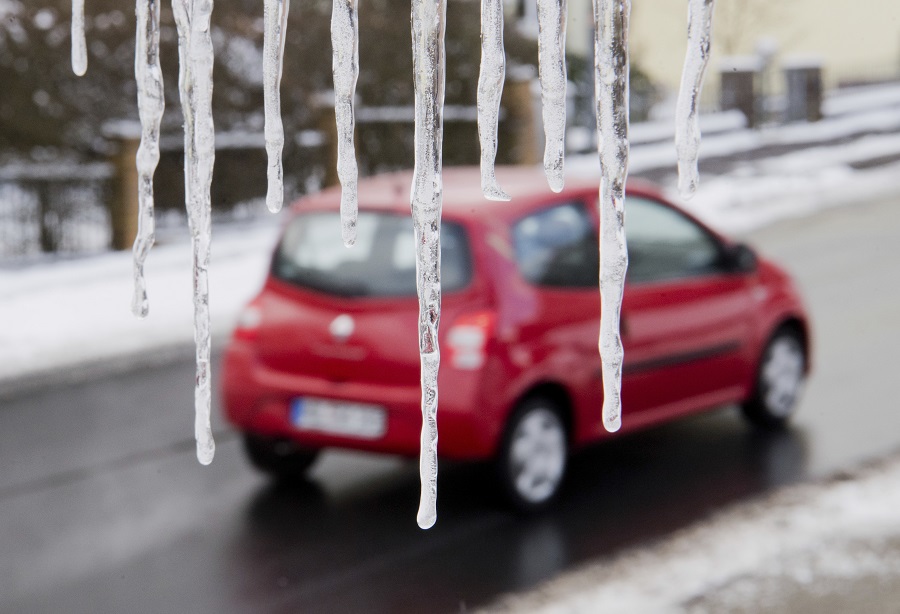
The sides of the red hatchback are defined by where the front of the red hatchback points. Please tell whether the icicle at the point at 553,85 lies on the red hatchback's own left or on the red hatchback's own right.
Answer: on the red hatchback's own right

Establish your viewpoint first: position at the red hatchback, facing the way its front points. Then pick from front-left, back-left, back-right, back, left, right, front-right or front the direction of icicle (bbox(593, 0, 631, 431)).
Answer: back-right

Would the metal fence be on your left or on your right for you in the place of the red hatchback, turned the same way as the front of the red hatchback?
on your left

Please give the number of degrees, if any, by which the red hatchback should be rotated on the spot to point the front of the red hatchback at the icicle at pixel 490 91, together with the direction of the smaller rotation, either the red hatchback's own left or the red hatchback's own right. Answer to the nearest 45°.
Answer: approximately 135° to the red hatchback's own right

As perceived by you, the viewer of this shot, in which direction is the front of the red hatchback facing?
facing away from the viewer and to the right of the viewer

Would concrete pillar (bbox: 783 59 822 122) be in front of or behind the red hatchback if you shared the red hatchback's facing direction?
in front

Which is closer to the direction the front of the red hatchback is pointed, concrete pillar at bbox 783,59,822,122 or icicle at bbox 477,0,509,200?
the concrete pillar

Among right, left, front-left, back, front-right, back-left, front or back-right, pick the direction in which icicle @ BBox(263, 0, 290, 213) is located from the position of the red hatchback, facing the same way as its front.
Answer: back-right

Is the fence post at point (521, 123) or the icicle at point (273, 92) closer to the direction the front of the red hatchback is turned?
the fence post

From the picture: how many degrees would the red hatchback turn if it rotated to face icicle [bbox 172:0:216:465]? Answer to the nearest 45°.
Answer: approximately 135° to its right

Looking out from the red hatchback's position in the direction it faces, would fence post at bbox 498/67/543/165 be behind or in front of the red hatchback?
in front
